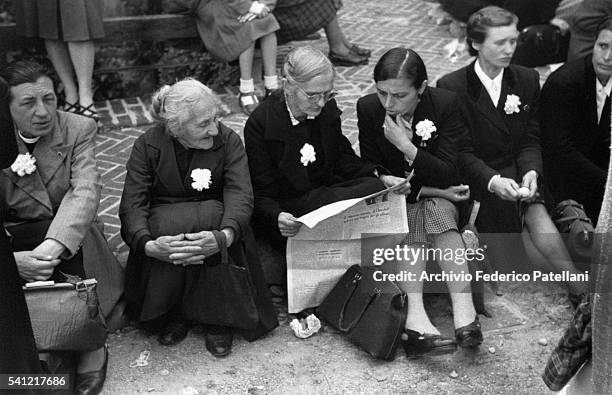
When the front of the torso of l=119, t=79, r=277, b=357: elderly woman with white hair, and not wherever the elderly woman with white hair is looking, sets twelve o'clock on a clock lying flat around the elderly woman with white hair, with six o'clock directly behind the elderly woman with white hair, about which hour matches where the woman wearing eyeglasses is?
The woman wearing eyeglasses is roughly at 8 o'clock from the elderly woman with white hair.

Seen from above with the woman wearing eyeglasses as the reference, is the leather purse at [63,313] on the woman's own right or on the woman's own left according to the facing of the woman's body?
on the woman's own right

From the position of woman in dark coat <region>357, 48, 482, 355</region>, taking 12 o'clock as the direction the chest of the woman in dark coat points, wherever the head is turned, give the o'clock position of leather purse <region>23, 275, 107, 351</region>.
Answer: The leather purse is roughly at 2 o'clock from the woman in dark coat.

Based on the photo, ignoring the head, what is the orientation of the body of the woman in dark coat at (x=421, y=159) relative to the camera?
toward the camera

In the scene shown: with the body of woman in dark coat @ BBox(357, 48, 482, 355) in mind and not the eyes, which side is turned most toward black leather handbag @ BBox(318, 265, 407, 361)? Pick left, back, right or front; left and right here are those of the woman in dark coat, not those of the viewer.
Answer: front

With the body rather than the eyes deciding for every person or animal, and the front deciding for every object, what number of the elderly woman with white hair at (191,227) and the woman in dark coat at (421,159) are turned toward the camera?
2

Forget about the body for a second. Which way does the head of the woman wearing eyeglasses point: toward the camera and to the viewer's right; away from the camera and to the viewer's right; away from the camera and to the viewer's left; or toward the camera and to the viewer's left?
toward the camera and to the viewer's right

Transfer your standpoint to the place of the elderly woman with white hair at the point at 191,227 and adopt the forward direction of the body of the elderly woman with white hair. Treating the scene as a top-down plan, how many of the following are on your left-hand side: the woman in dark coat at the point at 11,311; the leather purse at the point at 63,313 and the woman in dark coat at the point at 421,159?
1

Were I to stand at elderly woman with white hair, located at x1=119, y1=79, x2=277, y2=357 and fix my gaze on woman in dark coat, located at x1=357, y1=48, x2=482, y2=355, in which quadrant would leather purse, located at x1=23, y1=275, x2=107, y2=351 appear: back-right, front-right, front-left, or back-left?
back-right

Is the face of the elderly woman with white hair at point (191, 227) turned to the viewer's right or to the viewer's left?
to the viewer's right

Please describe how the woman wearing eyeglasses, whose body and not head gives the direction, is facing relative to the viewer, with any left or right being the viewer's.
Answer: facing the viewer and to the right of the viewer

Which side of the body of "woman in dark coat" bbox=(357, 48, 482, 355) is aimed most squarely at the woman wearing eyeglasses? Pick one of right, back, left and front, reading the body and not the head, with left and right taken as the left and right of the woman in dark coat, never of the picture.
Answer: right

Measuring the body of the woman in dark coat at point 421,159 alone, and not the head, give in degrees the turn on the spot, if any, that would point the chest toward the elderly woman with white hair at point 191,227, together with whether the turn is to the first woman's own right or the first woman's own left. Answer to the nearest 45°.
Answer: approximately 45° to the first woman's own right
